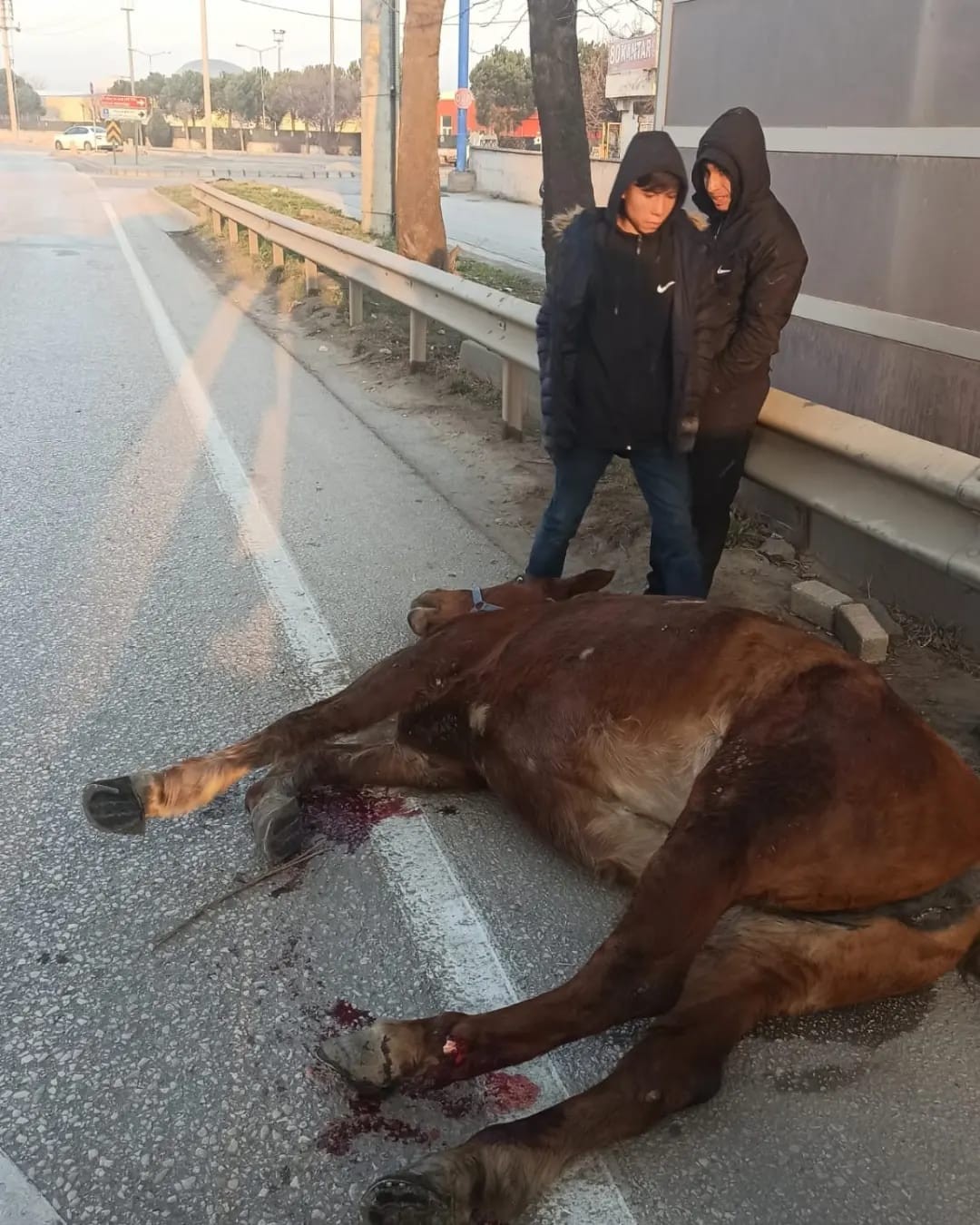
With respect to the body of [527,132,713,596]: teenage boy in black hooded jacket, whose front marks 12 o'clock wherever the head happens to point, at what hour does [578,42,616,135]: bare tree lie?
The bare tree is roughly at 6 o'clock from the teenage boy in black hooded jacket.

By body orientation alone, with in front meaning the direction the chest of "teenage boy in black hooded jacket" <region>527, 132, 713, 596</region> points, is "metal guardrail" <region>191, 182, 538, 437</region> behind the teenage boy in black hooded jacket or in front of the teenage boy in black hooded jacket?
behind

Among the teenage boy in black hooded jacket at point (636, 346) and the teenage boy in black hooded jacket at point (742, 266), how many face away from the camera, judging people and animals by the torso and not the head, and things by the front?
0

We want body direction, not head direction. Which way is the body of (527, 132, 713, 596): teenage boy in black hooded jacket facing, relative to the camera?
toward the camera

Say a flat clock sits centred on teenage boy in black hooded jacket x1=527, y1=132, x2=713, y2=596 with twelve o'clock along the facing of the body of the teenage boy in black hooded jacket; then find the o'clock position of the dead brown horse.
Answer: The dead brown horse is roughly at 12 o'clock from the teenage boy in black hooded jacket.

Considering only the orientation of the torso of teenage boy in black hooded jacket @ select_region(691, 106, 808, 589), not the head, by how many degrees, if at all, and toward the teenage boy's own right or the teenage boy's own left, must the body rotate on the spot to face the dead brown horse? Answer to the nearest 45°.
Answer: approximately 45° to the teenage boy's own left

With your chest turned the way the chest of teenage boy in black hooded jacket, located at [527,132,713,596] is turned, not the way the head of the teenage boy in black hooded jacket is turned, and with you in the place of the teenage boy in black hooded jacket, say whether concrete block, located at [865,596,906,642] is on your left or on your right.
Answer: on your left

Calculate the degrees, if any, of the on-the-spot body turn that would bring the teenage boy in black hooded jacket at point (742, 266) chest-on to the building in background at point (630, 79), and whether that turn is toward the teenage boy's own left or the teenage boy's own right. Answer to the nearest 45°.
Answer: approximately 135° to the teenage boy's own right

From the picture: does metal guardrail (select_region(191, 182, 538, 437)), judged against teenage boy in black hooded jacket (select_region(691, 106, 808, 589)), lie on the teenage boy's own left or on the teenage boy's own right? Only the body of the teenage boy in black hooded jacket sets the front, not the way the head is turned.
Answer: on the teenage boy's own right

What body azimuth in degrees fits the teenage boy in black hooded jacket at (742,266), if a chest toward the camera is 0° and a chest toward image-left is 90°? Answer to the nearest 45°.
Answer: approximately 45°
